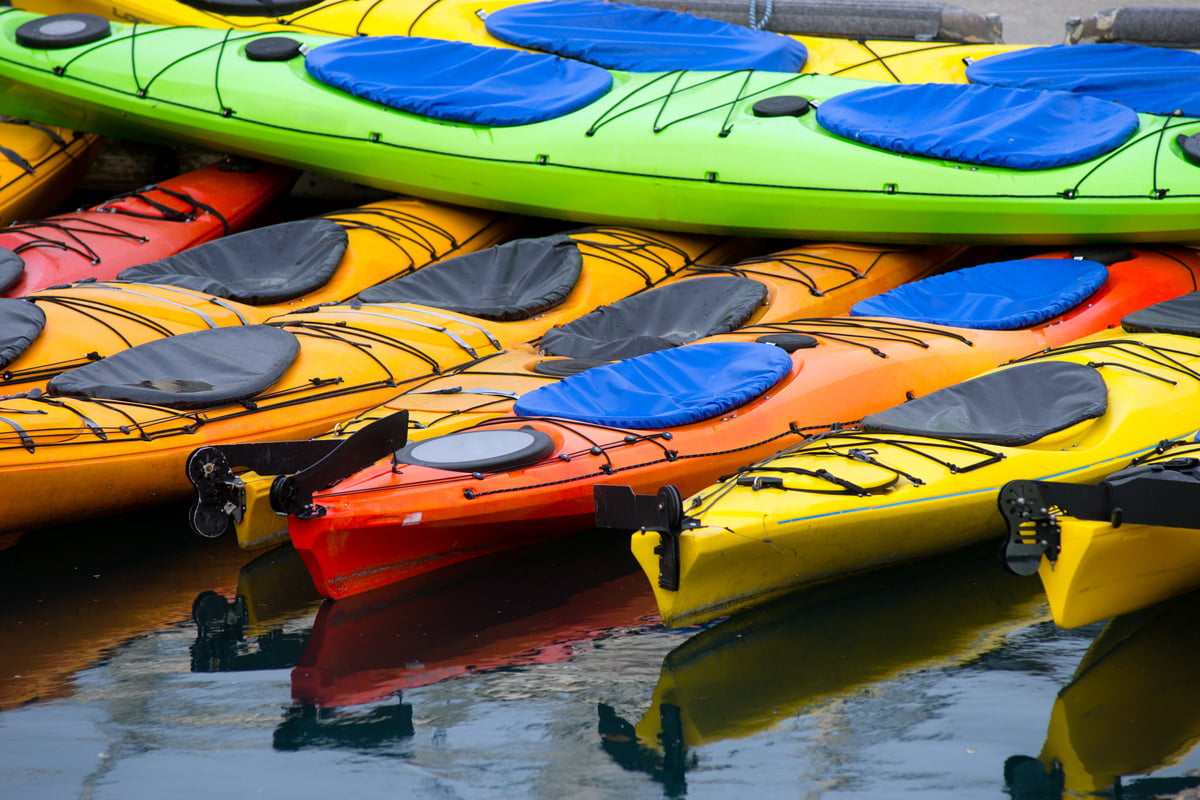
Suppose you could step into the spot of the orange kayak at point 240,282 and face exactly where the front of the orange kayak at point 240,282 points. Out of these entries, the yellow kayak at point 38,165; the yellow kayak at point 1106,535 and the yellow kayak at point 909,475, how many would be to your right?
2

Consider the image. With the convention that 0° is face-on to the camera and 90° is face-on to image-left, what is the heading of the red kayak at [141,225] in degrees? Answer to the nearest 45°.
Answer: approximately 225°

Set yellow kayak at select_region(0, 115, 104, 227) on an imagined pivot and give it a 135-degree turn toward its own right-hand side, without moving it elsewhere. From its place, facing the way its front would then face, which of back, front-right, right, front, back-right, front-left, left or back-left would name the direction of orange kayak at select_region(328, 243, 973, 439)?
front-left

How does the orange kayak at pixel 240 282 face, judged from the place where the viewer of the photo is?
facing away from the viewer and to the right of the viewer

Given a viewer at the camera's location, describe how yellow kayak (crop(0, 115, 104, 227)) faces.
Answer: facing away from the viewer and to the right of the viewer

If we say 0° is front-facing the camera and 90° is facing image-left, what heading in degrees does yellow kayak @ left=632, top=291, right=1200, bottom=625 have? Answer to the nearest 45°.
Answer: approximately 225°
